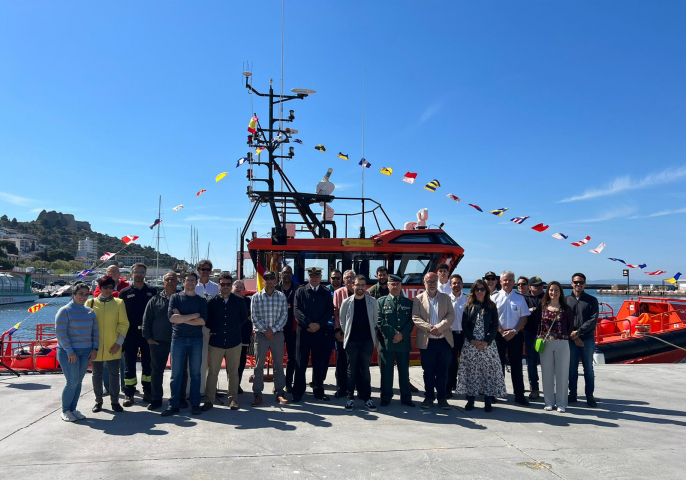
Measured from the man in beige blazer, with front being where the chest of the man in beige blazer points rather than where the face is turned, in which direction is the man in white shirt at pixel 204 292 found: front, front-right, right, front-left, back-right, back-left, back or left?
right

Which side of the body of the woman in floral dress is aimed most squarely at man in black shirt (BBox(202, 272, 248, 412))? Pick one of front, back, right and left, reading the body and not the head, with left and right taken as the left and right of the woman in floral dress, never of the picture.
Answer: right

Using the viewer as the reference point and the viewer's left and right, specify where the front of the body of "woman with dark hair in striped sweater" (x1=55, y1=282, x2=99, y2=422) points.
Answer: facing the viewer and to the right of the viewer

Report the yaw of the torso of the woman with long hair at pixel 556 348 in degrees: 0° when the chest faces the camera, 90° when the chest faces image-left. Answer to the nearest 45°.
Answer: approximately 0°

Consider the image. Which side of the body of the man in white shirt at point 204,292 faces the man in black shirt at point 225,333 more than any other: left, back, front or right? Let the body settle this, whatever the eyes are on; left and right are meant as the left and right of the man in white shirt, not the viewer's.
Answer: front

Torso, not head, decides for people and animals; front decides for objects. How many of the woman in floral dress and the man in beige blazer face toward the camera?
2

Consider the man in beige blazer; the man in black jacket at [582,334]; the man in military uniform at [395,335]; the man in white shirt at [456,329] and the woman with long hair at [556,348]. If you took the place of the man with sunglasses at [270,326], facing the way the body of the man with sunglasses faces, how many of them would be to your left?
5

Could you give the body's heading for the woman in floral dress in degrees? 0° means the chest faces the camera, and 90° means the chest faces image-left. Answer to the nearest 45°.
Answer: approximately 0°

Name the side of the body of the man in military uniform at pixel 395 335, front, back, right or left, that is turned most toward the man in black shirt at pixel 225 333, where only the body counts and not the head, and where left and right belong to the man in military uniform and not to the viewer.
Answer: right

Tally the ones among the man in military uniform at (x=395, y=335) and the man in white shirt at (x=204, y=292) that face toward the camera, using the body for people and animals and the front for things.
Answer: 2
